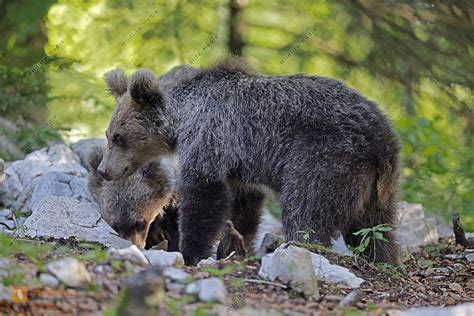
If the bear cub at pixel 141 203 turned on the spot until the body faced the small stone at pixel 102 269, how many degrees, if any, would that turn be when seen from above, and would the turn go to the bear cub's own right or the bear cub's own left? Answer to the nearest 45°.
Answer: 0° — it already faces it

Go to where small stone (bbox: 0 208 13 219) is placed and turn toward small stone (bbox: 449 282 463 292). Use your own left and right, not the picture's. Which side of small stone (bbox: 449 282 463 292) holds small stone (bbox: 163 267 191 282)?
right
